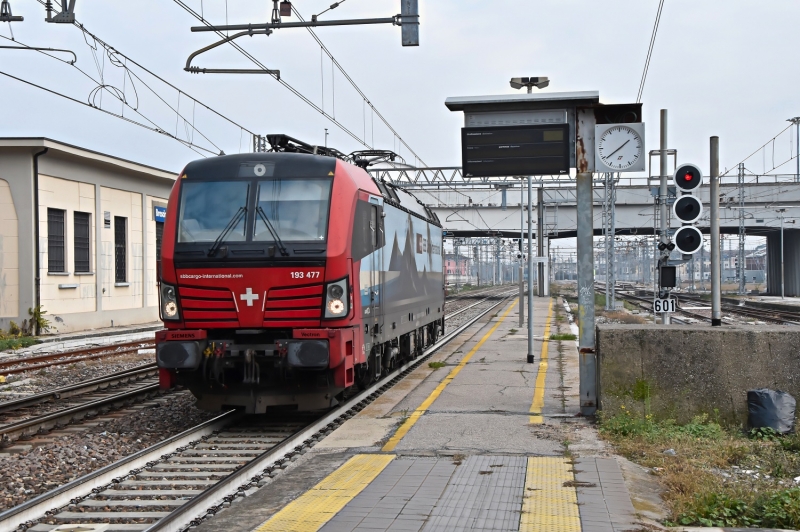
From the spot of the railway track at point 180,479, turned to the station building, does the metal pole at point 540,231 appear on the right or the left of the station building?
right

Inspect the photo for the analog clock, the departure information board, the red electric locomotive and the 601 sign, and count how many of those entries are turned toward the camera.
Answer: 4

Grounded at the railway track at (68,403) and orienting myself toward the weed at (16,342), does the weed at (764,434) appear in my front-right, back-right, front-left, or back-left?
back-right

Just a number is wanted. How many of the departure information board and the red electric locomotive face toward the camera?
2

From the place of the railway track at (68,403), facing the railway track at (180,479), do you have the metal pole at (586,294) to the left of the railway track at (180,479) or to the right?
left

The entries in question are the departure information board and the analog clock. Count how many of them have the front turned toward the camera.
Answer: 2

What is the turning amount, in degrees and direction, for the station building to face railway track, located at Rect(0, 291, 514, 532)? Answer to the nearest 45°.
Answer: approximately 45° to its right

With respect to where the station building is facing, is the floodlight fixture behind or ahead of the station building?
ahead

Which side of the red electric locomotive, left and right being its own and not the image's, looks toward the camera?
front

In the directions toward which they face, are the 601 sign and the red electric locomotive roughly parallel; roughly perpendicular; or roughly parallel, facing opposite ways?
roughly parallel

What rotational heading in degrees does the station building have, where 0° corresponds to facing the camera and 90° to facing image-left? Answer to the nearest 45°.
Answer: approximately 315°

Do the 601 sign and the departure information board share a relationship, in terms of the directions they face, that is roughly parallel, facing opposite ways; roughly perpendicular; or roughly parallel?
roughly parallel

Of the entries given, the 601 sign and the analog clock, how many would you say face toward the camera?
2

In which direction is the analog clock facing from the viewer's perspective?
toward the camera

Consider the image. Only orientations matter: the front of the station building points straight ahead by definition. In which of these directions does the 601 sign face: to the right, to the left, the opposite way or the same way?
to the right

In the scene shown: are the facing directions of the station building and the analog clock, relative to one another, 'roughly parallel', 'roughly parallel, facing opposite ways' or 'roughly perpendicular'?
roughly perpendicular

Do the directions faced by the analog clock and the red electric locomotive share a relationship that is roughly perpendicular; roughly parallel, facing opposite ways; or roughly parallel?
roughly parallel
